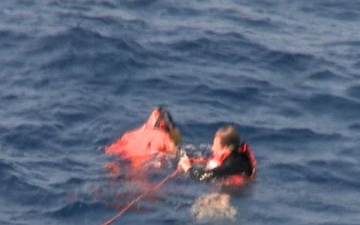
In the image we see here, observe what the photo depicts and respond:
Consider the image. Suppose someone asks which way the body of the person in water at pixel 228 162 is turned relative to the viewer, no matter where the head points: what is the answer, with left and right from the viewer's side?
facing to the left of the viewer
